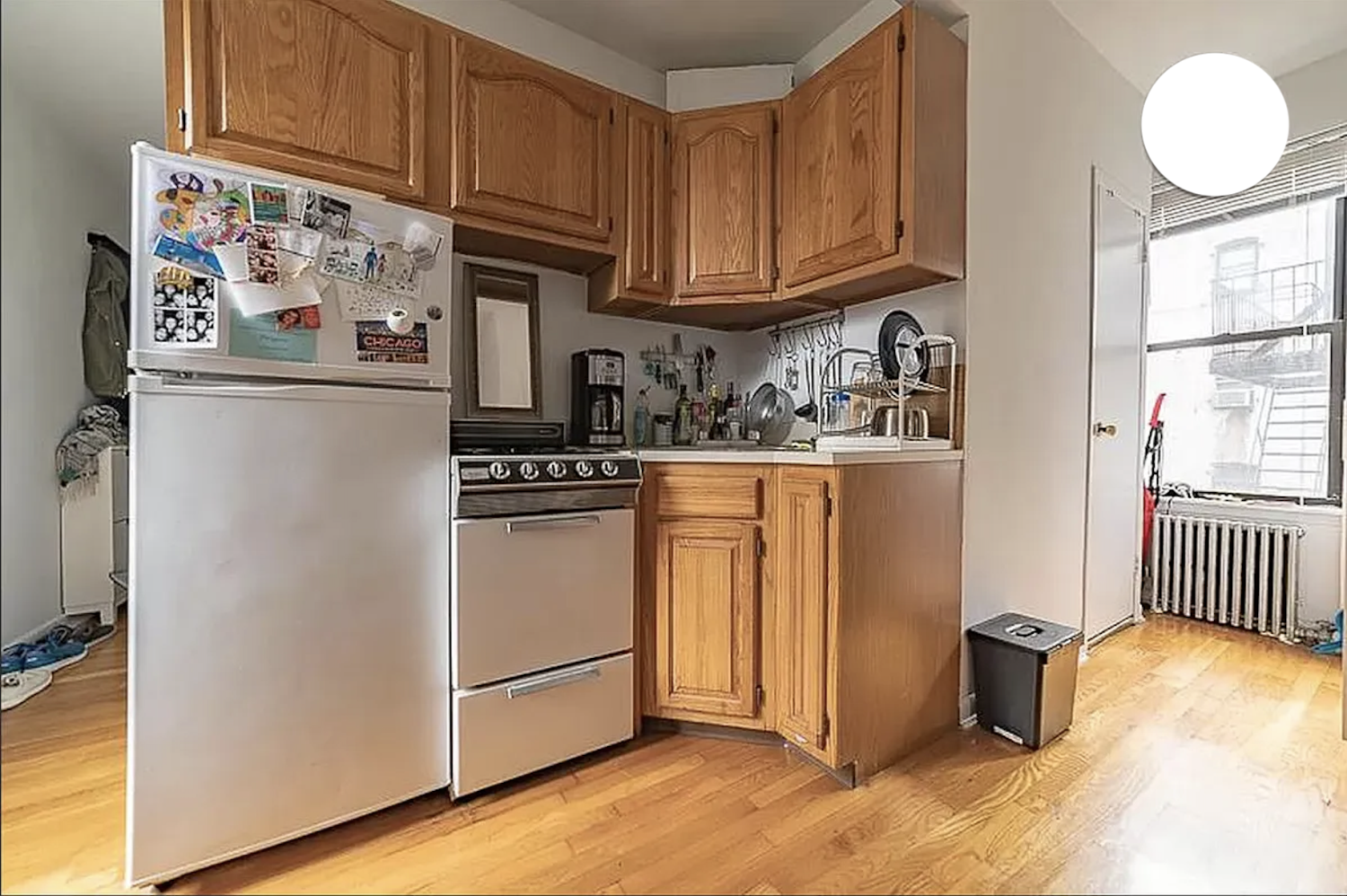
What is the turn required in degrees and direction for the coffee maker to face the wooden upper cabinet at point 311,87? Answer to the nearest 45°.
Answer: approximately 90° to its right

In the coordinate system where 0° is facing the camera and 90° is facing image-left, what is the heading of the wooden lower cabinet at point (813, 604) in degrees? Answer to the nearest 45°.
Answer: approximately 45°

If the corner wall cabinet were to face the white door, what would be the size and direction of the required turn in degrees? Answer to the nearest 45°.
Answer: approximately 90° to its left

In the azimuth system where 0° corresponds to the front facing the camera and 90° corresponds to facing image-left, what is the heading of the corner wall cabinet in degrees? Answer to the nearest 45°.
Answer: approximately 0°

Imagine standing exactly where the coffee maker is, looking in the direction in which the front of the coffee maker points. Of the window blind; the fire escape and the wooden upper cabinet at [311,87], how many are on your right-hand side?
1

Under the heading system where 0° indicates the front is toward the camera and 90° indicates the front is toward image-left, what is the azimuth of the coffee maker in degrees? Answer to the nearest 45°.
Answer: approximately 315°

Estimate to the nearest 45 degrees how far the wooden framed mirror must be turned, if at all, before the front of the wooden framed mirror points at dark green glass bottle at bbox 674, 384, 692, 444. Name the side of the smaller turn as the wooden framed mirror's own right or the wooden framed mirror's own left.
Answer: approximately 45° to the wooden framed mirror's own left

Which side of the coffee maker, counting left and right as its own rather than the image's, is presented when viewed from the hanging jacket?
right

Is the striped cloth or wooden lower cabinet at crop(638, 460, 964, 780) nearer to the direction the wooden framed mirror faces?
the wooden lower cabinet

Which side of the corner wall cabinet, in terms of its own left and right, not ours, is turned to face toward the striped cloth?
right
